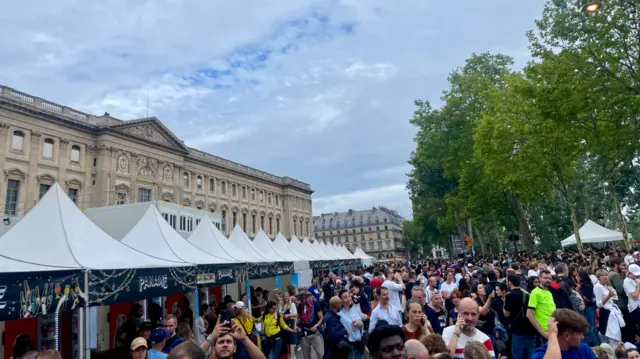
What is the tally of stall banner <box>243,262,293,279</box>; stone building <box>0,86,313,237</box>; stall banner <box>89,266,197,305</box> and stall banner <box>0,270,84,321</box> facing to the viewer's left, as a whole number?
0

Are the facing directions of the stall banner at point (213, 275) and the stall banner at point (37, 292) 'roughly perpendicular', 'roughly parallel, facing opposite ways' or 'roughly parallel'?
roughly parallel

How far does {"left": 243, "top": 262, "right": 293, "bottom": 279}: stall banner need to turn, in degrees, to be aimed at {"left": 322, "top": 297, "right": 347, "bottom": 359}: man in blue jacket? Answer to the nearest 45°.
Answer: approximately 45° to its right

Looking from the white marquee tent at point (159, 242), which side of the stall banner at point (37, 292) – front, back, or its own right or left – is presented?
left

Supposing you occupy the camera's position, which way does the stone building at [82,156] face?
facing the viewer and to the right of the viewer

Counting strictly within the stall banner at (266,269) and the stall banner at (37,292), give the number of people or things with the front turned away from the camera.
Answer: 0

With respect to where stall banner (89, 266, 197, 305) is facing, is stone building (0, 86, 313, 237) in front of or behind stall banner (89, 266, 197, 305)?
behind

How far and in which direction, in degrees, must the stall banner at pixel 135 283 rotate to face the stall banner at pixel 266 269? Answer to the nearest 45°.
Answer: approximately 90° to its left

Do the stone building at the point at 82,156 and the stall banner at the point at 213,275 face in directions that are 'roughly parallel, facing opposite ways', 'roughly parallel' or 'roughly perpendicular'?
roughly parallel

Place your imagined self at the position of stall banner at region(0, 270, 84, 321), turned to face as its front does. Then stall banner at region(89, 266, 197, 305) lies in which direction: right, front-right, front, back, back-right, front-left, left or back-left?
left

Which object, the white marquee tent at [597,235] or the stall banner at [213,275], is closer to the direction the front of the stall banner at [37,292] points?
the white marquee tent

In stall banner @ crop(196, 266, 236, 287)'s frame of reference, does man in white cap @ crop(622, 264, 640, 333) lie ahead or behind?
ahead

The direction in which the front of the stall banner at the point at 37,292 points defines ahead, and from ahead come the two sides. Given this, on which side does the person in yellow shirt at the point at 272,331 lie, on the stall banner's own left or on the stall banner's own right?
on the stall banner's own left
